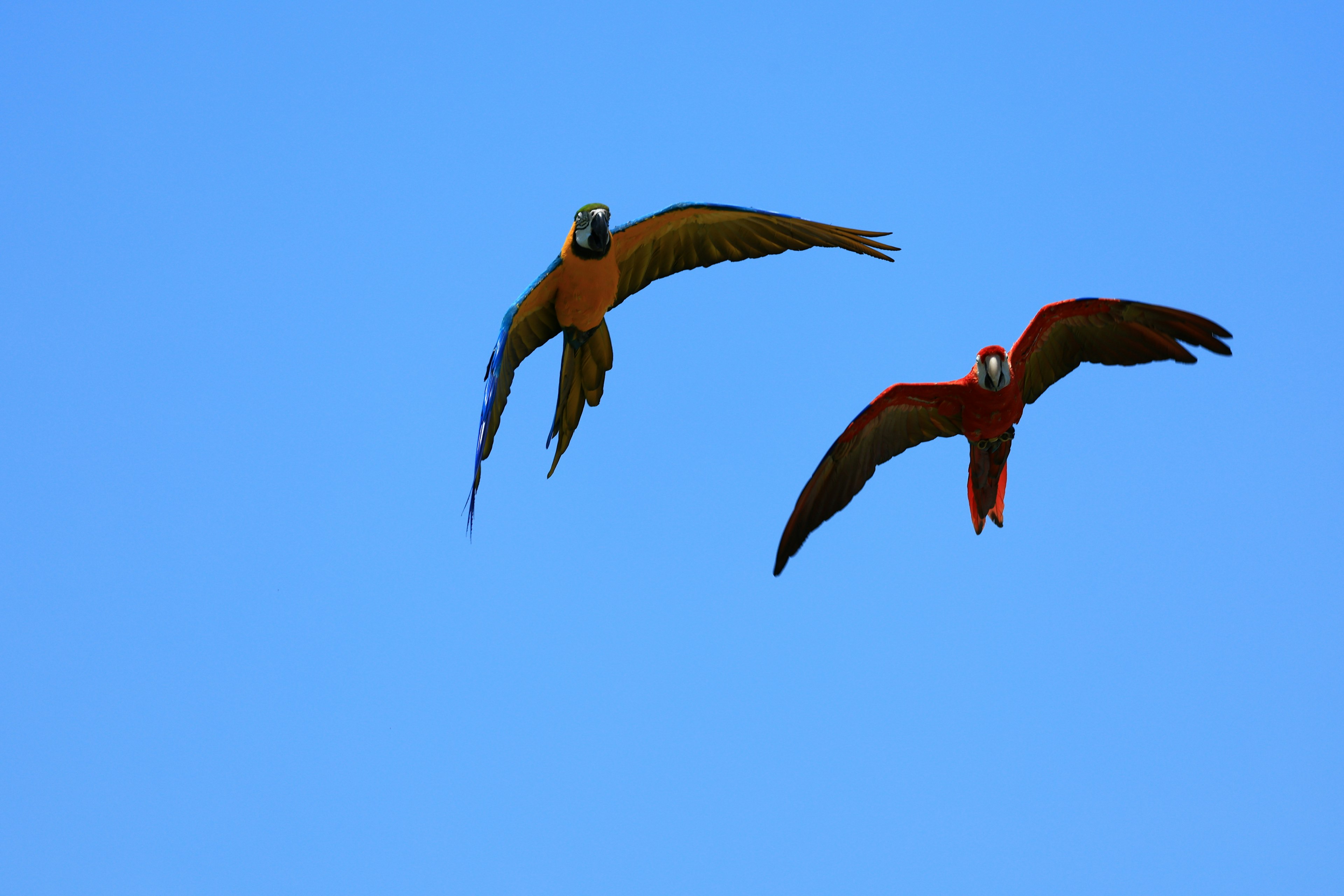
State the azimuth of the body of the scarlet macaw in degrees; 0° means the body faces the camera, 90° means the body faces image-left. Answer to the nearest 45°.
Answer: approximately 0°

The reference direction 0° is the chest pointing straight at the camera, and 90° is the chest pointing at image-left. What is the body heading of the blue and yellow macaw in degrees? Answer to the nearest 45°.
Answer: approximately 0°

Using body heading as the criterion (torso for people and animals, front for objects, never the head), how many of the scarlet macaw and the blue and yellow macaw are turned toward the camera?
2

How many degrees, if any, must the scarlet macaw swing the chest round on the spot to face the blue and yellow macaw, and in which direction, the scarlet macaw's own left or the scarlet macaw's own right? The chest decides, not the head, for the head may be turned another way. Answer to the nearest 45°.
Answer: approximately 90° to the scarlet macaw's own right

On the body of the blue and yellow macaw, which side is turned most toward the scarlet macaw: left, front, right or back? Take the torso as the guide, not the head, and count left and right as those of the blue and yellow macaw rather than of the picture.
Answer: left
